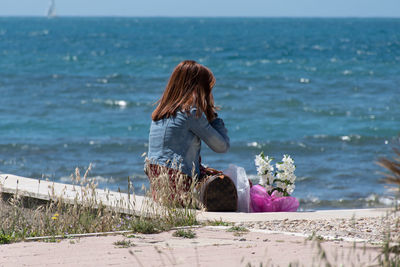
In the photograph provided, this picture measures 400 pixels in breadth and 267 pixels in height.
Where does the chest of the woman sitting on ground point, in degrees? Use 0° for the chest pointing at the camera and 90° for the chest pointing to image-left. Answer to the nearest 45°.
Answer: approximately 225°

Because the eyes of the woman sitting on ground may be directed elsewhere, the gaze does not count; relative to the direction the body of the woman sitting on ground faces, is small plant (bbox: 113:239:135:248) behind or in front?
behind

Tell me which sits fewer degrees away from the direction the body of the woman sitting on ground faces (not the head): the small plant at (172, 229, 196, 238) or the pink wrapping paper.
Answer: the pink wrapping paper

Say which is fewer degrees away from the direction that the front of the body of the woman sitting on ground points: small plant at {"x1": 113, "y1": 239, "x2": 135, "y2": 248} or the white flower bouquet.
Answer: the white flower bouquet

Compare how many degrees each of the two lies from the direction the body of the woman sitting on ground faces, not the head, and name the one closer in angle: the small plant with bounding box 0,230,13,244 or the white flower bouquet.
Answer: the white flower bouquet

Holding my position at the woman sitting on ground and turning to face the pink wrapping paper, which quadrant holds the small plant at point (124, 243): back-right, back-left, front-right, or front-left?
back-right

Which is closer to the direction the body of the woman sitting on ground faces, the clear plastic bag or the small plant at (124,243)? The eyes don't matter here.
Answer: the clear plastic bag

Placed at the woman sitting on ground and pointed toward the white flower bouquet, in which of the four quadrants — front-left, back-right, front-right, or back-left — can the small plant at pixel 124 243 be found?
back-right

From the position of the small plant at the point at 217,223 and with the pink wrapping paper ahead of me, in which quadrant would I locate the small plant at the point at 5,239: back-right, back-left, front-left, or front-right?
back-left

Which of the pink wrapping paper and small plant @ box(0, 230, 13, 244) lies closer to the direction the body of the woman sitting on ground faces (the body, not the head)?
the pink wrapping paper

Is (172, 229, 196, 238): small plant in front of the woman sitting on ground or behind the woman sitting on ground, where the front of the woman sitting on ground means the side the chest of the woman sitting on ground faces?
behind
